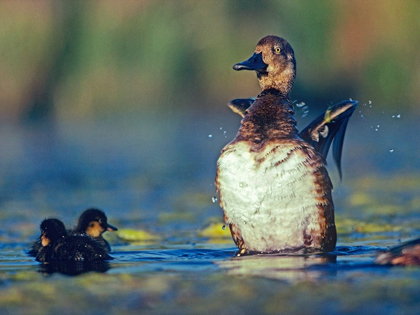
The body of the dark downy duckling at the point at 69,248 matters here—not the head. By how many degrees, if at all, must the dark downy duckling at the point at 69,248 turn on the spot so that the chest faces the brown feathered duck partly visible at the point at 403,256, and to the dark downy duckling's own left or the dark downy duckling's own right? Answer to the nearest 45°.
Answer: approximately 135° to the dark downy duckling's own left

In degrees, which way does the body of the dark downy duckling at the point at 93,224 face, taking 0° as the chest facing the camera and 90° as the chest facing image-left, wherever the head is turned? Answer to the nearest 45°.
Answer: approximately 270°

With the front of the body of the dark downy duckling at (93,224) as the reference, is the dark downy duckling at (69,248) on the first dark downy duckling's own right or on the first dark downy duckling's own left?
on the first dark downy duckling's own right
